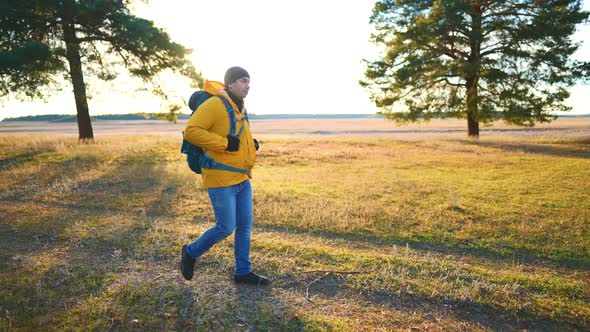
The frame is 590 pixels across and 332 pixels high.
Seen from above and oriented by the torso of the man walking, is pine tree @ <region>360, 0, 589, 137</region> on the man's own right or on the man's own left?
on the man's own left

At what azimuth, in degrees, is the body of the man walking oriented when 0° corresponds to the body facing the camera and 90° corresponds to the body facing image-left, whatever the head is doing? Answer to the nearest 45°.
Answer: approximately 270°

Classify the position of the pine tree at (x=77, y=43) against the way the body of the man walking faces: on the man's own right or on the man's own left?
on the man's own left

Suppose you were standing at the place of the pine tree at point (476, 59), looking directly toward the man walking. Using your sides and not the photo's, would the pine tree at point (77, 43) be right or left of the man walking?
right
